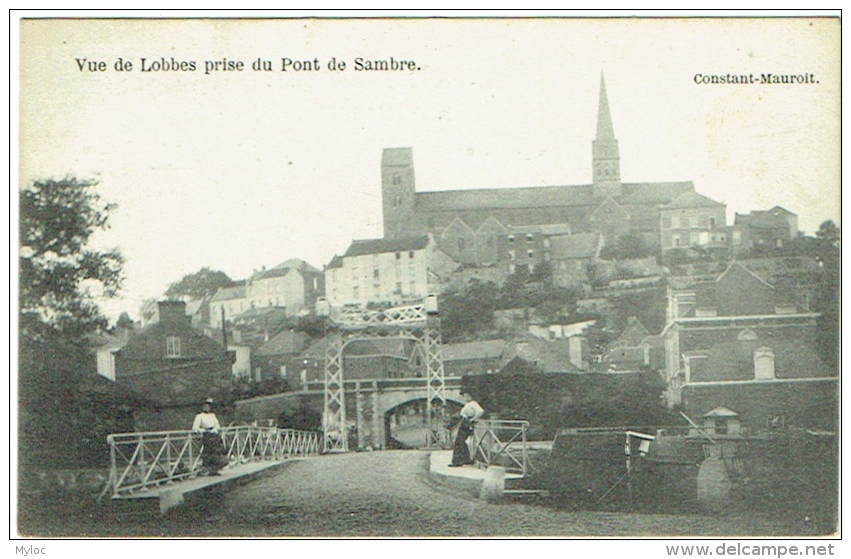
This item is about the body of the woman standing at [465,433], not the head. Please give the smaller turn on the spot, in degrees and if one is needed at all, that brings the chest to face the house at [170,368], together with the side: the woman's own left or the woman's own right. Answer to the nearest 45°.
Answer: approximately 45° to the woman's own right

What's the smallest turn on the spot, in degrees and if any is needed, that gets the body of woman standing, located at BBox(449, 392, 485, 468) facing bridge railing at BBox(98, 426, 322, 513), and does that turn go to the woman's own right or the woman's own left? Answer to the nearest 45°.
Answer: approximately 45° to the woman's own right

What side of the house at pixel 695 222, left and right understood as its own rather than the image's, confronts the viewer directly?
front

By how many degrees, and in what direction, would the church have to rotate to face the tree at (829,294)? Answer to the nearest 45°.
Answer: approximately 180°

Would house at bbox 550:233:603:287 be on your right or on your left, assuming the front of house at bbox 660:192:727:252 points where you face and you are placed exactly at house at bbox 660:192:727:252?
on your right

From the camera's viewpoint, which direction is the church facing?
to the viewer's left
